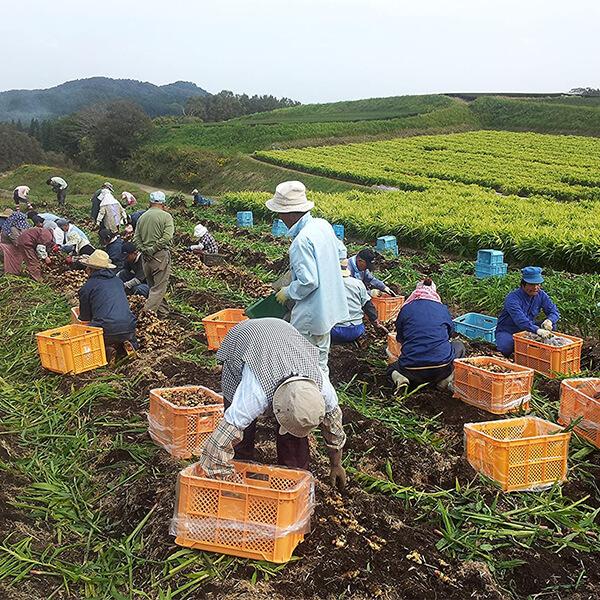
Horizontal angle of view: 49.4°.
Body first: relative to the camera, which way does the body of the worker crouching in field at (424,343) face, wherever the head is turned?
away from the camera

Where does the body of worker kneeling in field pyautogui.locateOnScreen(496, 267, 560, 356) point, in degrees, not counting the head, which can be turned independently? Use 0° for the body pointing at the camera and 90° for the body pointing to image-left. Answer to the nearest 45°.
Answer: approximately 315°

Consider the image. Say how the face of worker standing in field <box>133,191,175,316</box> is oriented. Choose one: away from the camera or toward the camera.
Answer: away from the camera

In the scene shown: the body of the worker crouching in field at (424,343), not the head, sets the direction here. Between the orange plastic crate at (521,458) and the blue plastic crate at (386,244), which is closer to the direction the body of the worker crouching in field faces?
the blue plastic crate

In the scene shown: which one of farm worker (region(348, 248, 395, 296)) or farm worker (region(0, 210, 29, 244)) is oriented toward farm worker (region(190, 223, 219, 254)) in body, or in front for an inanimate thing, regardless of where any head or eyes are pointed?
farm worker (region(0, 210, 29, 244))

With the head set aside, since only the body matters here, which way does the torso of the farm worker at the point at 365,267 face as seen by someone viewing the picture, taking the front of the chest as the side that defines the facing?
to the viewer's right
